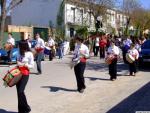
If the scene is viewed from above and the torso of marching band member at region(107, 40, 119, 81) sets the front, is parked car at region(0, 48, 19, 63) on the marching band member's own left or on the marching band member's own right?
on the marching band member's own right

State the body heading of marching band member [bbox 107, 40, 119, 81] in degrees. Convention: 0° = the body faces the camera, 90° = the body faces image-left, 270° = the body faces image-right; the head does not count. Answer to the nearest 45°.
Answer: approximately 45°

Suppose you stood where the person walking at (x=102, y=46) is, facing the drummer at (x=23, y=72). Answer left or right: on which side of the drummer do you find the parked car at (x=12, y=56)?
right

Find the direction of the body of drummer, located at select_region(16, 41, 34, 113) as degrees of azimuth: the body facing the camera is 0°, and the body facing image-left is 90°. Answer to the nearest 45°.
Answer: approximately 45°

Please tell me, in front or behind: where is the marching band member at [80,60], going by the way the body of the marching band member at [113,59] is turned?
in front

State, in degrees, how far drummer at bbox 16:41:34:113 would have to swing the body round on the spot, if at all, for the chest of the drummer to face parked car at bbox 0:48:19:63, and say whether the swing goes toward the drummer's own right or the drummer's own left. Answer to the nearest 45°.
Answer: approximately 135° to the drummer's own right

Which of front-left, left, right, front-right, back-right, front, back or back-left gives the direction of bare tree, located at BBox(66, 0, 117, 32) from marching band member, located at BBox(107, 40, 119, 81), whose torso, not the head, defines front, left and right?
back-right

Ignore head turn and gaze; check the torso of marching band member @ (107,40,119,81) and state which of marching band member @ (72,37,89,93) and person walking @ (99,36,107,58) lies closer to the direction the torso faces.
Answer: the marching band member

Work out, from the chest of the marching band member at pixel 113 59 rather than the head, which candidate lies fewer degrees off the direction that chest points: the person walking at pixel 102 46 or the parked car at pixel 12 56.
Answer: the parked car
